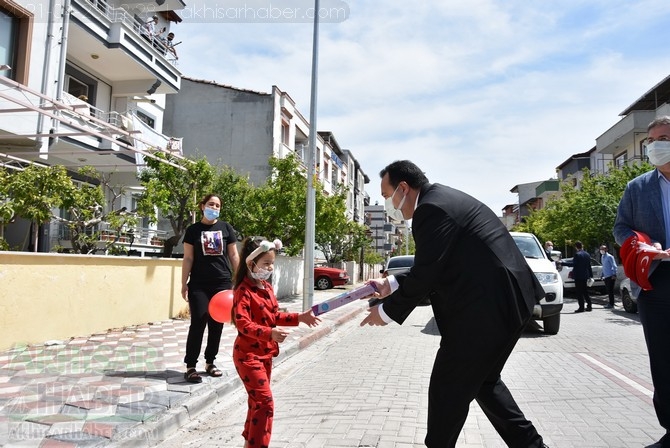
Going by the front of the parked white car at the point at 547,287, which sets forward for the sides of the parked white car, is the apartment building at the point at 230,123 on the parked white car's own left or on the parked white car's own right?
on the parked white car's own right

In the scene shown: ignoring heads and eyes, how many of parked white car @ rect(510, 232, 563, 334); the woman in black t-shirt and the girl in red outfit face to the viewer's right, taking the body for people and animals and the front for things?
1

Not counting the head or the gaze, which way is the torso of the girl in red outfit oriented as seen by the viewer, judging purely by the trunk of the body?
to the viewer's right

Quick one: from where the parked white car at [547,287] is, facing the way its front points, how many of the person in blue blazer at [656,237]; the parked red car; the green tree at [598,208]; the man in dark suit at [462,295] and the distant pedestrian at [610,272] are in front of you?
2

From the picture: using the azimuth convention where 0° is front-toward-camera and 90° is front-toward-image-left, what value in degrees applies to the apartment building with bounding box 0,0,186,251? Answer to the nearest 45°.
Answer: approximately 315°

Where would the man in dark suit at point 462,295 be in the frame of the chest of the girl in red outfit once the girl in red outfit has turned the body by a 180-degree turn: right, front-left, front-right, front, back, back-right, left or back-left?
back-left

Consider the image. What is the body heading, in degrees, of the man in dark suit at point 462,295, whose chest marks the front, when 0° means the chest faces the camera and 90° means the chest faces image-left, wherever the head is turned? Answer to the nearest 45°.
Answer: approximately 90°

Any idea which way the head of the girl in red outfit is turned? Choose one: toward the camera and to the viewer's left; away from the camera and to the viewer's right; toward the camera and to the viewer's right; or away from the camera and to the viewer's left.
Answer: toward the camera and to the viewer's right
